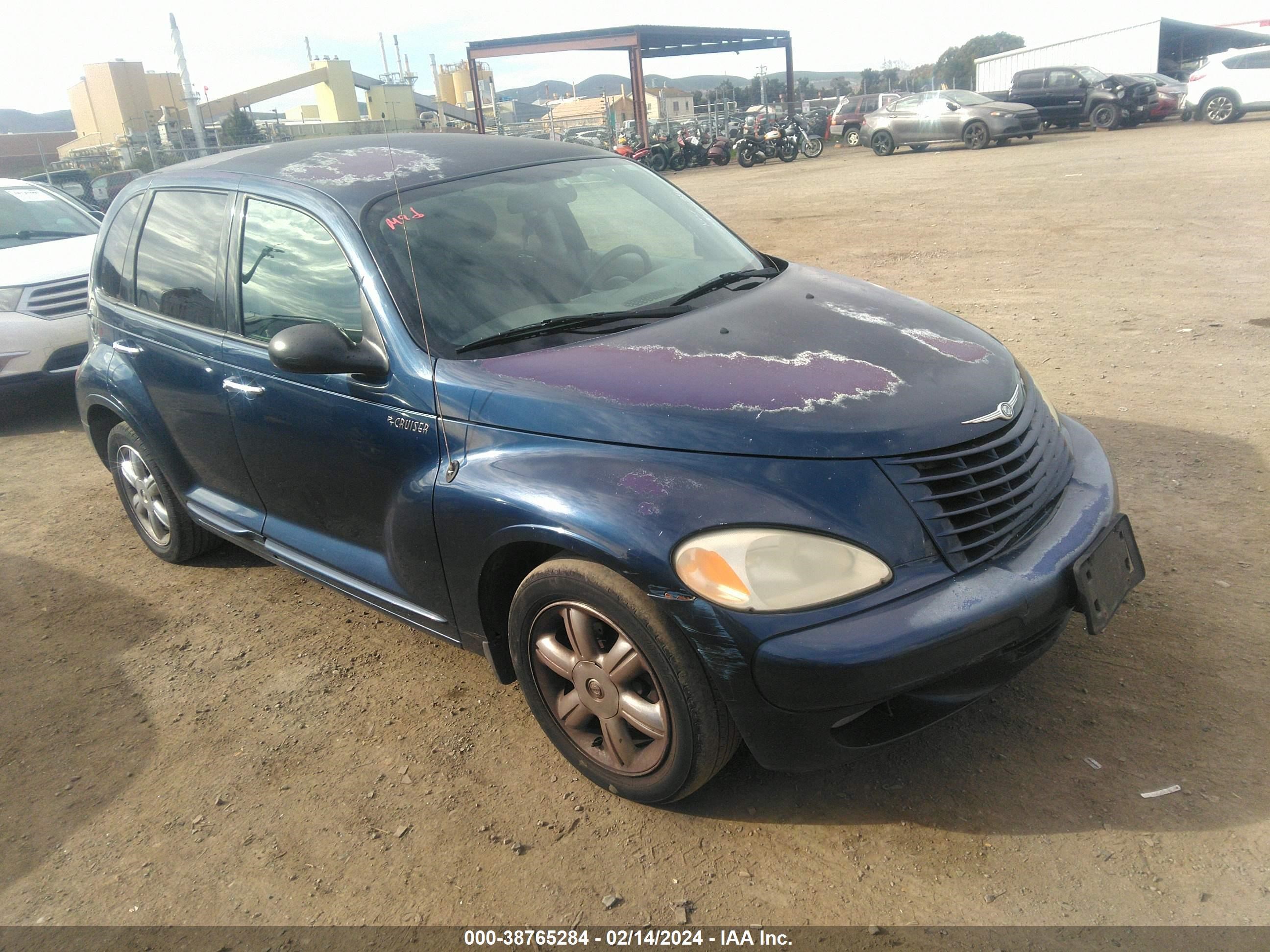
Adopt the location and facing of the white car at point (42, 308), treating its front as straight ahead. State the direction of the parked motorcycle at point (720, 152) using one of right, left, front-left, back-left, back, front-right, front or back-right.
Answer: left

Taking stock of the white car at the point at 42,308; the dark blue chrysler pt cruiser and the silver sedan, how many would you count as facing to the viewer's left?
0

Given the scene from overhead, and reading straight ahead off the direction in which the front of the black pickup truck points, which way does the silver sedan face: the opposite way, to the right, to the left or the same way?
the same way

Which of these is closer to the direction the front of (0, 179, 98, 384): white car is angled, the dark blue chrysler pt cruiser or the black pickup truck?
the dark blue chrysler pt cruiser

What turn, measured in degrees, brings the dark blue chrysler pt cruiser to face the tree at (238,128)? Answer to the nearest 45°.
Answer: approximately 135° to its left

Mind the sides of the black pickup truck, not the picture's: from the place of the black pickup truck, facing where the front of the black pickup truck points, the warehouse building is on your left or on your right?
on your left

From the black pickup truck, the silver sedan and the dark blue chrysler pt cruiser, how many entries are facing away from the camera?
0

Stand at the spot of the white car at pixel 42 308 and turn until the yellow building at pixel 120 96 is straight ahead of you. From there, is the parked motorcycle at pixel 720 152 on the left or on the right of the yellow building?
right

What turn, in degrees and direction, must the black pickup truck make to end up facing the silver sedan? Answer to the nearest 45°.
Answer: approximately 90° to its right

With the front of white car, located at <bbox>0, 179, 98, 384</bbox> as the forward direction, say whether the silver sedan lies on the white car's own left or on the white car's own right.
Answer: on the white car's own left

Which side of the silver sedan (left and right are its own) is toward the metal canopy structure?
back

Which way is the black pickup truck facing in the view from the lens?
facing the viewer and to the right of the viewer

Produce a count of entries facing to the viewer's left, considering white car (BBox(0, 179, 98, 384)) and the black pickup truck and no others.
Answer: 0

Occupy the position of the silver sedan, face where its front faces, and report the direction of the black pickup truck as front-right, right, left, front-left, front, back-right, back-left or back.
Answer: left
